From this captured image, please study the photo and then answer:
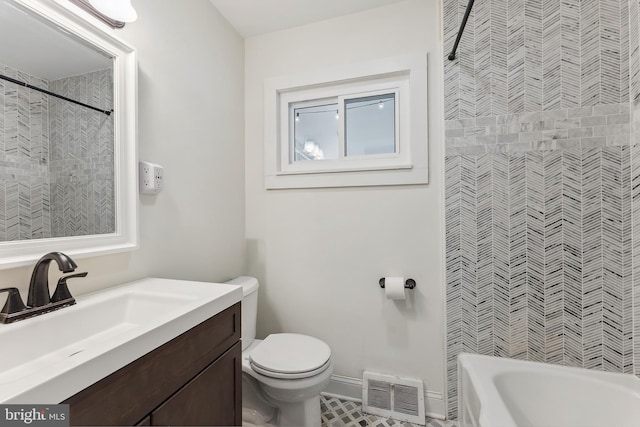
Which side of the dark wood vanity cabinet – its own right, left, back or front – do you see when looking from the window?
left

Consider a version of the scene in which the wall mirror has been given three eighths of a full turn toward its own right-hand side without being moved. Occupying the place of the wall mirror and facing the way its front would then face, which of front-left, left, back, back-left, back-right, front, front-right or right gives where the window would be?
back

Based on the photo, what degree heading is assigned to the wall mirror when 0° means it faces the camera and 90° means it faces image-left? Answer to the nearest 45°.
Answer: approximately 315°

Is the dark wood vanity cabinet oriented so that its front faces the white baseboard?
no

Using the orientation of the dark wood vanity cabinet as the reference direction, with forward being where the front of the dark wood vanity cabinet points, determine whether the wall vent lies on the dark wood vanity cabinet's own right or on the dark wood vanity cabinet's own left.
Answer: on the dark wood vanity cabinet's own left

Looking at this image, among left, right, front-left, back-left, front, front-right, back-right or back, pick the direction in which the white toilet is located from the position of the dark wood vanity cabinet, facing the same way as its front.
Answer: left

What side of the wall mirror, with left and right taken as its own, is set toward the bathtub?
front

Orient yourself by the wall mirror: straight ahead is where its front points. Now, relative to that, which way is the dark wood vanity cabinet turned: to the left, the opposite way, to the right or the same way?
the same way

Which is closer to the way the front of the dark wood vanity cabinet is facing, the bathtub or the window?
the bathtub

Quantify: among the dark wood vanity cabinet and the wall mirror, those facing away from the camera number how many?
0

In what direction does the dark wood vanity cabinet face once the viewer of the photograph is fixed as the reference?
facing the viewer and to the right of the viewer

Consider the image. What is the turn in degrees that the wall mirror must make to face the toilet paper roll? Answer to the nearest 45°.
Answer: approximately 45° to its left
